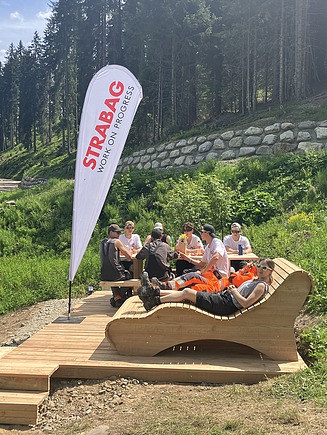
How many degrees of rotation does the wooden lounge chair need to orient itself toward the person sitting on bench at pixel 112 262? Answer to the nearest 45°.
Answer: approximately 45° to its right

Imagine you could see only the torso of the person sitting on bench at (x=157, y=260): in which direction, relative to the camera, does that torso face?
away from the camera

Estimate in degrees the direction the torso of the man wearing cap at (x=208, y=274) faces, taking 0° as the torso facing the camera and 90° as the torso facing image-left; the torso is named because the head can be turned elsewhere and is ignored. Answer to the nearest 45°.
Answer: approximately 90°

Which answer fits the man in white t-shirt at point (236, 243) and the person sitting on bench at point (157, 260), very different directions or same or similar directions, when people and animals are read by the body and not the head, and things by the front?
very different directions

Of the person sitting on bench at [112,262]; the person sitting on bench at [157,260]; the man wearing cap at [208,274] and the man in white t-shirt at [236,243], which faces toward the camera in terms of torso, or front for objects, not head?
the man in white t-shirt

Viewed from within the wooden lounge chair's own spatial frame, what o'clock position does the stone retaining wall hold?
The stone retaining wall is roughly at 3 o'clock from the wooden lounge chair.

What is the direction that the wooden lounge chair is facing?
to the viewer's left

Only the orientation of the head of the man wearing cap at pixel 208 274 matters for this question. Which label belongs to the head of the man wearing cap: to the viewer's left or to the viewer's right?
to the viewer's left

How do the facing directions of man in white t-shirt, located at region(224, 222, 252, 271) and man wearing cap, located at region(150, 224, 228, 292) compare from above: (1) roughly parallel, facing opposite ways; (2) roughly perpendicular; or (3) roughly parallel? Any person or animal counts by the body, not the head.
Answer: roughly perpendicular
